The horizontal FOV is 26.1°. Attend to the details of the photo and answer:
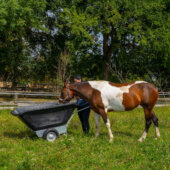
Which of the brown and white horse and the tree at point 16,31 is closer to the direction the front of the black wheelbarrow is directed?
the tree

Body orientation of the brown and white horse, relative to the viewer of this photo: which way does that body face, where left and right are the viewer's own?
facing to the left of the viewer

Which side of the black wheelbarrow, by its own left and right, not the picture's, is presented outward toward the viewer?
left

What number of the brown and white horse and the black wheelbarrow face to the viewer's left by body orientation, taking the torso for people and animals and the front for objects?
2

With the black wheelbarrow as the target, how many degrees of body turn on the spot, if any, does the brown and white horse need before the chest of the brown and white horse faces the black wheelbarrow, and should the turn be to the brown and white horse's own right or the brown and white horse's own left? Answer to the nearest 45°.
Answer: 0° — it already faces it

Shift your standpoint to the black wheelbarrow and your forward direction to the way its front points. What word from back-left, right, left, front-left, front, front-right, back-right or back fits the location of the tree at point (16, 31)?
right

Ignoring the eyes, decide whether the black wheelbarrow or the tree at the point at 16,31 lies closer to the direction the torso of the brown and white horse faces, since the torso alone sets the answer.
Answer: the black wheelbarrow

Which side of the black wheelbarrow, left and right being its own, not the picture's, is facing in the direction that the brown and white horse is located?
back

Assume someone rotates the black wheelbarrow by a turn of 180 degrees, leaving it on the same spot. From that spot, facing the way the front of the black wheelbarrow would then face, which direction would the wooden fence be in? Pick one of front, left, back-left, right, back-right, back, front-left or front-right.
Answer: left
